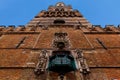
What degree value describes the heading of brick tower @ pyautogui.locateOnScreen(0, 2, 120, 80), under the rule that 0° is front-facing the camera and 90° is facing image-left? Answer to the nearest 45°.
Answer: approximately 0°
